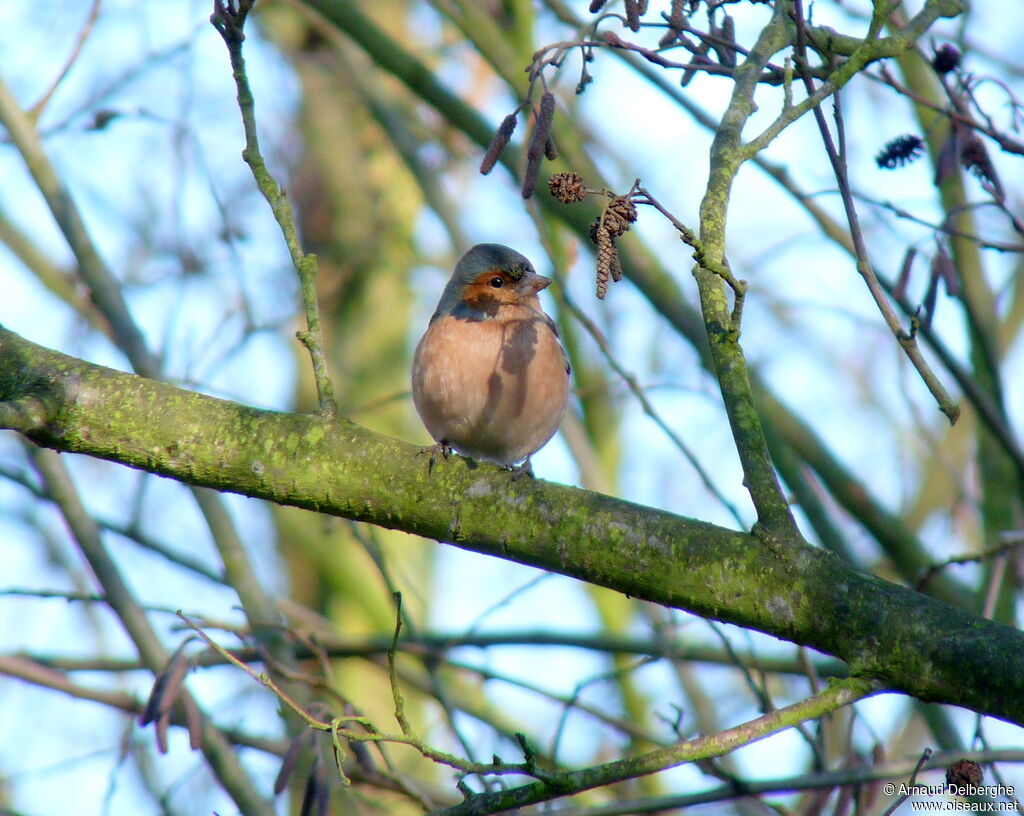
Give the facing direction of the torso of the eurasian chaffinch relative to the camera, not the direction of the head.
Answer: toward the camera

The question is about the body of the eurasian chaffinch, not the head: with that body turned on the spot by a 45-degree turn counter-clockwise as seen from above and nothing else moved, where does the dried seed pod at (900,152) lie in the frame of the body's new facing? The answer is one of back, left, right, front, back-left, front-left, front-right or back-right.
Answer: left
